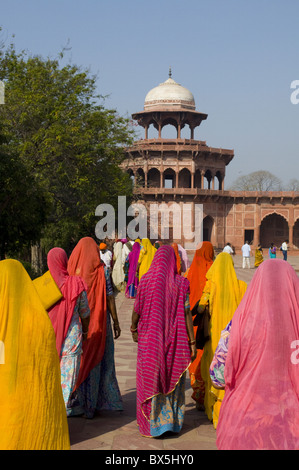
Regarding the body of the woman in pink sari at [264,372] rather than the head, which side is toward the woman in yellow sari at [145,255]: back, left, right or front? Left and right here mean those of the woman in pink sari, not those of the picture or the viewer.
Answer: front

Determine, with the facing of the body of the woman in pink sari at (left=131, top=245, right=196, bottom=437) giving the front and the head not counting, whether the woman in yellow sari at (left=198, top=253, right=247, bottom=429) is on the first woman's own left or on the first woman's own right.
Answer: on the first woman's own right

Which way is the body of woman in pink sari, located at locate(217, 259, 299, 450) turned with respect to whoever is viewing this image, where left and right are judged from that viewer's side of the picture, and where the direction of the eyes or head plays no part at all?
facing away from the viewer

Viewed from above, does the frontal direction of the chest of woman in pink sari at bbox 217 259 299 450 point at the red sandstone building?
yes

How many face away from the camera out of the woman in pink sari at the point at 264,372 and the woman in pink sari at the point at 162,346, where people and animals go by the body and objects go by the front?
2

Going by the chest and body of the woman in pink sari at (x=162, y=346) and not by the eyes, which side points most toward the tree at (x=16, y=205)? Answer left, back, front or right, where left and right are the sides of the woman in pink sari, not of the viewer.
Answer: front

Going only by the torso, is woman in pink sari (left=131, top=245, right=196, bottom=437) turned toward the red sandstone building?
yes

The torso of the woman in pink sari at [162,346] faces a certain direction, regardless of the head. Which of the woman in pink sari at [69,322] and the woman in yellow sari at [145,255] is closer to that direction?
the woman in yellow sari

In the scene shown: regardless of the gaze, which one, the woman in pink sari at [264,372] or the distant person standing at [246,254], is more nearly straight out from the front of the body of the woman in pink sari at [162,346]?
the distant person standing

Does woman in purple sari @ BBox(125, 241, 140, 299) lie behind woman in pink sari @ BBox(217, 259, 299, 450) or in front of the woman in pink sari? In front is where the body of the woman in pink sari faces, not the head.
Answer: in front

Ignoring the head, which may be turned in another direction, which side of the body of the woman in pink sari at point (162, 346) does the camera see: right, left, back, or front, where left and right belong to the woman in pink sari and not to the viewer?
back

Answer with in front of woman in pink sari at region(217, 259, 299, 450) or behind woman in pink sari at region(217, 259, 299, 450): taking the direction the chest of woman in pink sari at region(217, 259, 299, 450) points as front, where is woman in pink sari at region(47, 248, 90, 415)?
in front

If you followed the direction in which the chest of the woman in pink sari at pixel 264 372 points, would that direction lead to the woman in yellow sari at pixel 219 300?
yes

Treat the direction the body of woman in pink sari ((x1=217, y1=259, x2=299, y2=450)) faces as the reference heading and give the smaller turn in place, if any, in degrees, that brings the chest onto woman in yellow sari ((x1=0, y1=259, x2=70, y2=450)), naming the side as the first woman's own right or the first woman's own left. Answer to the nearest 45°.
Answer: approximately 90° to the first woman's own left

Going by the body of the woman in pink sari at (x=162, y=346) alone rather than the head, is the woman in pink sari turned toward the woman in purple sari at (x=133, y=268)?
yes
